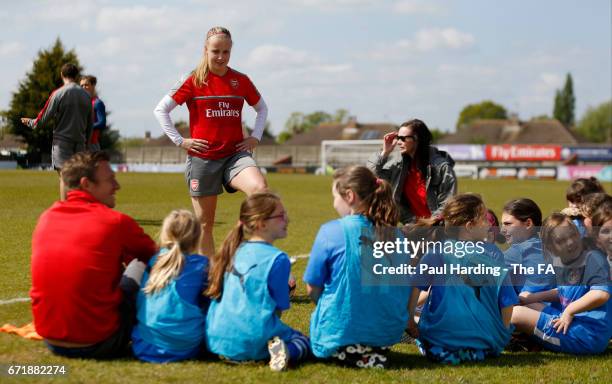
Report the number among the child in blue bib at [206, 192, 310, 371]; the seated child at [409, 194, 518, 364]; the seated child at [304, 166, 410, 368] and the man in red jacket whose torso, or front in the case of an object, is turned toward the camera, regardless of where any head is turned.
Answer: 0

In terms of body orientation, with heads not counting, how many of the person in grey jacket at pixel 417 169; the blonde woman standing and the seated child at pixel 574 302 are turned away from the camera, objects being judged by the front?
0

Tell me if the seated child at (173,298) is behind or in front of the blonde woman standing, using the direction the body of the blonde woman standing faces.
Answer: in front

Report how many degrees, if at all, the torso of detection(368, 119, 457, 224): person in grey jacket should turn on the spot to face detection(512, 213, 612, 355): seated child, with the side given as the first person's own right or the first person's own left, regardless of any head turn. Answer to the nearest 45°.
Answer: approximately 90° to the first person's own left

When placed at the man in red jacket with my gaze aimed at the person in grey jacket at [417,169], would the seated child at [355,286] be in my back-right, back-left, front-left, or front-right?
front-right

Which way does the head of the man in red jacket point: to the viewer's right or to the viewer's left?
to the viewer's right

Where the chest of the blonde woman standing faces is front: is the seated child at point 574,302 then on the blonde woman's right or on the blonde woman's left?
on the blonde woman's left

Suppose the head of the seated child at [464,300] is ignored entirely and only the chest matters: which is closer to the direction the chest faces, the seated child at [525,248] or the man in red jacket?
the seated child

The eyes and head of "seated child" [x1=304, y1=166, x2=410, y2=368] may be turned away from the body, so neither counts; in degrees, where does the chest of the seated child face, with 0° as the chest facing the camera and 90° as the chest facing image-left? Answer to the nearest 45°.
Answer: approximately 135°

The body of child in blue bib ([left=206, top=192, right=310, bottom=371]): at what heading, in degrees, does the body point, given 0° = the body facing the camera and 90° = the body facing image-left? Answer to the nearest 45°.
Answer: approximately 225°

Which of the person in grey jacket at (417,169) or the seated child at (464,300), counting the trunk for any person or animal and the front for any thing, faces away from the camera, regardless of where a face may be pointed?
the seated child

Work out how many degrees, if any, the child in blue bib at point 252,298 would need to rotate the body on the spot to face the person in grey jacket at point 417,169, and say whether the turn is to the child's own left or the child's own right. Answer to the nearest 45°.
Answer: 0° — they already face them

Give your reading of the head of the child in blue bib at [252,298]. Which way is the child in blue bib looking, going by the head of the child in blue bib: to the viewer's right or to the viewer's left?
to the viewer's right

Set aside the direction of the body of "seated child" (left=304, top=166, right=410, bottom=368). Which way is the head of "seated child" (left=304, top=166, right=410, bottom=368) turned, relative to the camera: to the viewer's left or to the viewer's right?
to the viewer's left

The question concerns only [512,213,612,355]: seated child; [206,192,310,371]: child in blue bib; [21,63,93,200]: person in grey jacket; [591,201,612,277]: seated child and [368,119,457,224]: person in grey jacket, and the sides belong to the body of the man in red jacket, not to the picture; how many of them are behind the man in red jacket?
0

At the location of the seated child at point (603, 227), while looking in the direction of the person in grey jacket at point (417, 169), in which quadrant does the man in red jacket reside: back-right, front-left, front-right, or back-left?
front-left

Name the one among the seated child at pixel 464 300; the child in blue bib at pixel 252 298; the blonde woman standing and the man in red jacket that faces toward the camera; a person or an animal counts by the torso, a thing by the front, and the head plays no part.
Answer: the blonde woman standing

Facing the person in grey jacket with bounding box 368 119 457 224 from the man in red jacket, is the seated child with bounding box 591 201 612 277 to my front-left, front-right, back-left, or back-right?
front-right

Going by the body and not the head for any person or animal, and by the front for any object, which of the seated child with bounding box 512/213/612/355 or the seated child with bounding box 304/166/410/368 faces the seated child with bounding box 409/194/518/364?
the seated child with bounding box 512/213/612/355

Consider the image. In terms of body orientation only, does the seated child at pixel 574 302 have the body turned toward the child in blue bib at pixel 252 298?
yes

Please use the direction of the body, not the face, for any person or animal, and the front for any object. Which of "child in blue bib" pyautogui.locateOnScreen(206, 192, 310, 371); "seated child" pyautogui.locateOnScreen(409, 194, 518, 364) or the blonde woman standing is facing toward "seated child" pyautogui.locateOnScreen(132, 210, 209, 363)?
the blonde woman standing

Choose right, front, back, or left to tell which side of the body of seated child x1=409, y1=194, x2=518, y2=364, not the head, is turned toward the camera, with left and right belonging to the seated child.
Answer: back

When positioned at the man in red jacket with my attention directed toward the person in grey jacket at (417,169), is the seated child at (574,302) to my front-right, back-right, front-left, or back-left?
front-right

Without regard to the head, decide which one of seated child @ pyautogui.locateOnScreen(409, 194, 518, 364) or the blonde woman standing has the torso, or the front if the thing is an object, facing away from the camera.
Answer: the seated child
